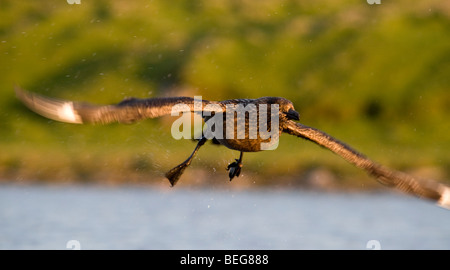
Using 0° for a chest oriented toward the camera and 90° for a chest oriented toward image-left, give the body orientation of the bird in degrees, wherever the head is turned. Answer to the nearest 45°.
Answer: approximately 315°
